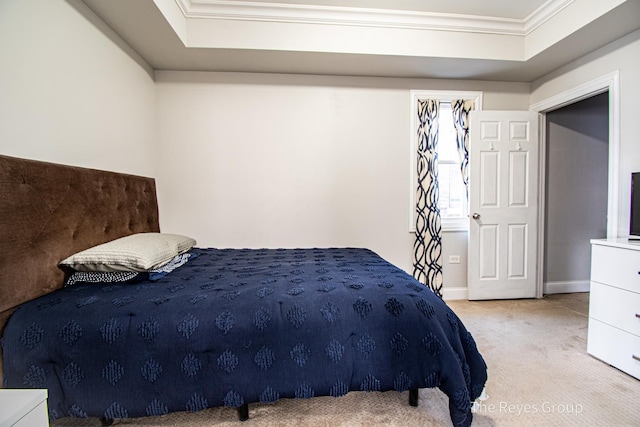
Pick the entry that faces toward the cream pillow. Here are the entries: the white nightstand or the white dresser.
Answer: the white dresser

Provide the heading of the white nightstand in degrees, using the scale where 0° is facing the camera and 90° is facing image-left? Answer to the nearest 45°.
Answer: approximately 315°

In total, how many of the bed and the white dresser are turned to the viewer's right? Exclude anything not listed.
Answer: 1

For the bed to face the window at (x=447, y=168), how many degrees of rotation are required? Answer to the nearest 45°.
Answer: approximately 45° to its left

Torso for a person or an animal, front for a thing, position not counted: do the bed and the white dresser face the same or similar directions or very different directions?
very different directions

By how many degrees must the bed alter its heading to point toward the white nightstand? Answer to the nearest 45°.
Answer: approximately 135° to its right

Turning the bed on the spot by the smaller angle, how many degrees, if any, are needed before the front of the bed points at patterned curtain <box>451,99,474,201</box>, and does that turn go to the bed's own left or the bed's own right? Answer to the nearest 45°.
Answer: approximately 45° to the bed's own left

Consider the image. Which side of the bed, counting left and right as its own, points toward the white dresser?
front

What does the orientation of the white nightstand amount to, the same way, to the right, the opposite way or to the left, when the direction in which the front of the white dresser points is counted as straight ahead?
the opposite way

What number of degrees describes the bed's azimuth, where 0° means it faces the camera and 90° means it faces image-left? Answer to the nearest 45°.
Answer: approximately 270°

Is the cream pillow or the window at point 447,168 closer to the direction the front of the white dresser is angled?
the cream pillow
